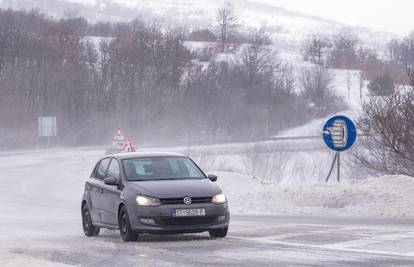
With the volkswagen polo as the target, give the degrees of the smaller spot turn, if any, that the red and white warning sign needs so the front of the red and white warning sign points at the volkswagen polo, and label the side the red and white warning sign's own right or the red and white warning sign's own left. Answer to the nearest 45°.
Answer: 0° — it already faces it

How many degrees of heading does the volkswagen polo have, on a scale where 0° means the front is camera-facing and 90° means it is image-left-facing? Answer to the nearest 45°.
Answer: approximately 315°

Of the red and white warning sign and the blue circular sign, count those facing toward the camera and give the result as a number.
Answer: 2

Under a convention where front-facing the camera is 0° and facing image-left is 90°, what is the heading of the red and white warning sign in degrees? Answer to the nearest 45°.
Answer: approximately 0°

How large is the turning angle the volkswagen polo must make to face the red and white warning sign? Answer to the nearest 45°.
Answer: approximately 135° to its left
